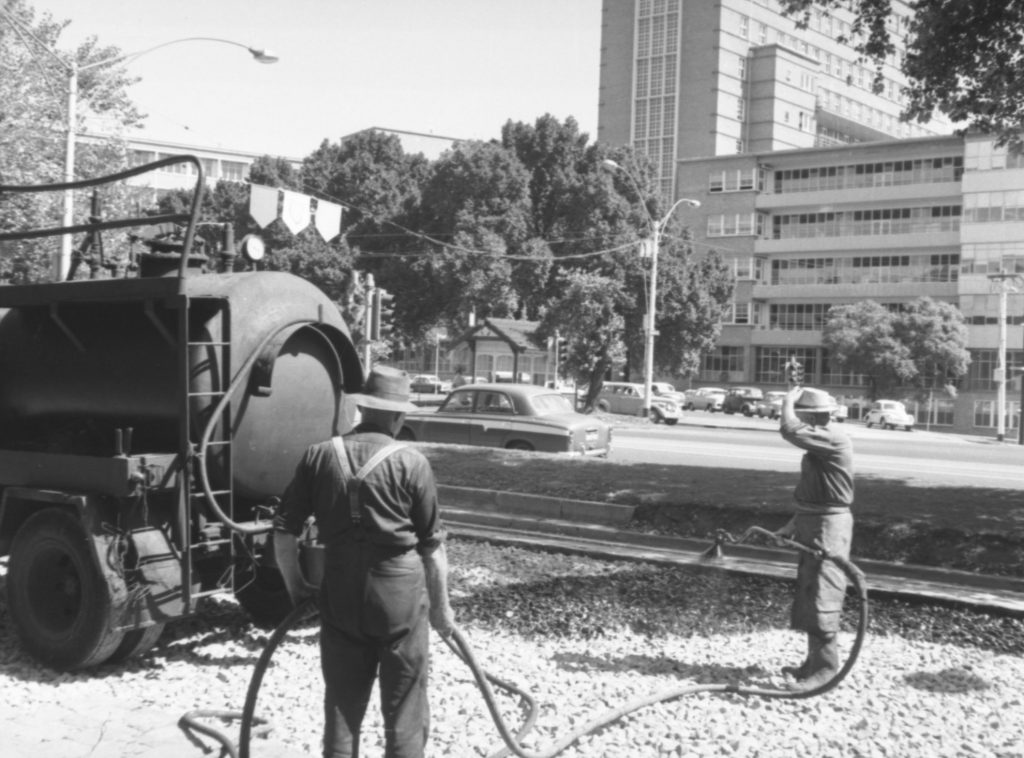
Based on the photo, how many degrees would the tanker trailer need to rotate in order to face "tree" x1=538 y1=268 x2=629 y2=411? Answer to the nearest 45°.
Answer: approximately 90° to its right

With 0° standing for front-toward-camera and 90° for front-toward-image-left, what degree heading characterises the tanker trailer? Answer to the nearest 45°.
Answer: approximately 135°

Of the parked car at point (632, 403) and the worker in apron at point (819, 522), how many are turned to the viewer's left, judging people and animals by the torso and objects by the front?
1

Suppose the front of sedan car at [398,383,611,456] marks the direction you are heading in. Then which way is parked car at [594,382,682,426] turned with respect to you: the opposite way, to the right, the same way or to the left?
the opposite way

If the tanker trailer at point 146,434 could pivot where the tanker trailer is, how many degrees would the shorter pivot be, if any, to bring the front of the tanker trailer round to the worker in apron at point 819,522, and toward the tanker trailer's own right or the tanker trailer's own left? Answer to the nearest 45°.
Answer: approximately 135° to the tanker trailer's own right
